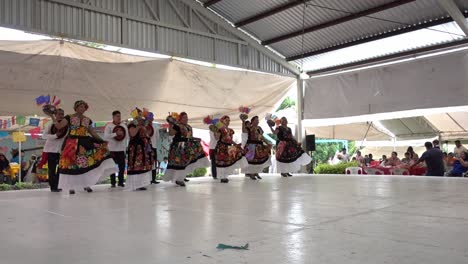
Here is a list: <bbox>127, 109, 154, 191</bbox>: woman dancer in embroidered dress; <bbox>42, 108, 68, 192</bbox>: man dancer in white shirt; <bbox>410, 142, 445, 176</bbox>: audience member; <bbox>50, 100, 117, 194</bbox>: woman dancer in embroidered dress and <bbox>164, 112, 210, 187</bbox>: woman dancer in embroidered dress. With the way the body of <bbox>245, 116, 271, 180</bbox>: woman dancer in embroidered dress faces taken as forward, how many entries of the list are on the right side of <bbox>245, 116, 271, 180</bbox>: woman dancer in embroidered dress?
4

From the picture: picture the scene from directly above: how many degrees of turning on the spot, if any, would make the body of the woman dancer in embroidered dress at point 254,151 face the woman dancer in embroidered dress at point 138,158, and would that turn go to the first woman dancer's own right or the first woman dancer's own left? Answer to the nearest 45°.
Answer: approximately 90° to the first woman dancer's own right

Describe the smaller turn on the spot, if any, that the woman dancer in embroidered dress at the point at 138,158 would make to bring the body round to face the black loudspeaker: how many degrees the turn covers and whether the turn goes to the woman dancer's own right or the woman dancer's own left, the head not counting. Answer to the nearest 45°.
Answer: approximately 90° to the woman dancer's own left

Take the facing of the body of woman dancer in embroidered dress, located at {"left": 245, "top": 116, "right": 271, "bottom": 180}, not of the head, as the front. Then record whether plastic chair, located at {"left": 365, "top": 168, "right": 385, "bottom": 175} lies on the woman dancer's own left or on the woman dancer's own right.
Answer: on the woman dancer's own left

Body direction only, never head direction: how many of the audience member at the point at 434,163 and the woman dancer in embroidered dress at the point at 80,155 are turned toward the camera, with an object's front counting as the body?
1

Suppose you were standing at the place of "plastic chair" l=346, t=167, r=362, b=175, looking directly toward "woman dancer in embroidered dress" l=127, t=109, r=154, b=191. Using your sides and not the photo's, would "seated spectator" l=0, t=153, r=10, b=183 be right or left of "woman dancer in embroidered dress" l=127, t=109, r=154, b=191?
right

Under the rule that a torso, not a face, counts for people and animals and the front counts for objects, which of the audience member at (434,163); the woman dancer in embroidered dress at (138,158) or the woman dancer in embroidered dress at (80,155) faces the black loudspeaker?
the audience member

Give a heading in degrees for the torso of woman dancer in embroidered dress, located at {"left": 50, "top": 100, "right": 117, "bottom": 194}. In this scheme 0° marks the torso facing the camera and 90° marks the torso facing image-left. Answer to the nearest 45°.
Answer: approximately 0°

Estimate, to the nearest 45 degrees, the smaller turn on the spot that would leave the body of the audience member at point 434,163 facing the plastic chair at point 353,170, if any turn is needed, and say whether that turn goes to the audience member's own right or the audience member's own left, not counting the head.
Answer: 0° — they already face it
